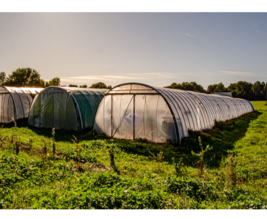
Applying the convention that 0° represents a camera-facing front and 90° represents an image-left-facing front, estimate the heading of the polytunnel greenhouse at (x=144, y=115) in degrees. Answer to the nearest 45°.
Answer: approximately 45°

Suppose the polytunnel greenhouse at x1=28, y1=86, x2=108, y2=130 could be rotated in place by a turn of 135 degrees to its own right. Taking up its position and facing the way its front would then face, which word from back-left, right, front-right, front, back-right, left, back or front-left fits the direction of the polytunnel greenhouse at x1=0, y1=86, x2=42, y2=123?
front-left

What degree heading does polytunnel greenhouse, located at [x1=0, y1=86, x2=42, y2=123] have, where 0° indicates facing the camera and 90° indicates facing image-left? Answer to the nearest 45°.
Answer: approximately 45°

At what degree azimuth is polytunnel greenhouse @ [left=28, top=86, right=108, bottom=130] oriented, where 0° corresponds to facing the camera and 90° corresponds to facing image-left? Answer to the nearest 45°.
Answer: approximately 45°

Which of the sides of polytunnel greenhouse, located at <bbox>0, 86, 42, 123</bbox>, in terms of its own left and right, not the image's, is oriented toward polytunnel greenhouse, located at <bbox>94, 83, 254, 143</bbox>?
left

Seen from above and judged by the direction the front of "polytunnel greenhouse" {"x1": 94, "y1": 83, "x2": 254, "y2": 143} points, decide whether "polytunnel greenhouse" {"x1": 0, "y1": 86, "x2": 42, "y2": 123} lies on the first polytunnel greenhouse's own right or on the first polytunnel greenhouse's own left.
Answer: on the first polytunnel greenhouse's own right

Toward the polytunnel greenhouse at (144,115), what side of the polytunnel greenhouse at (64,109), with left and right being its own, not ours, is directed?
left
